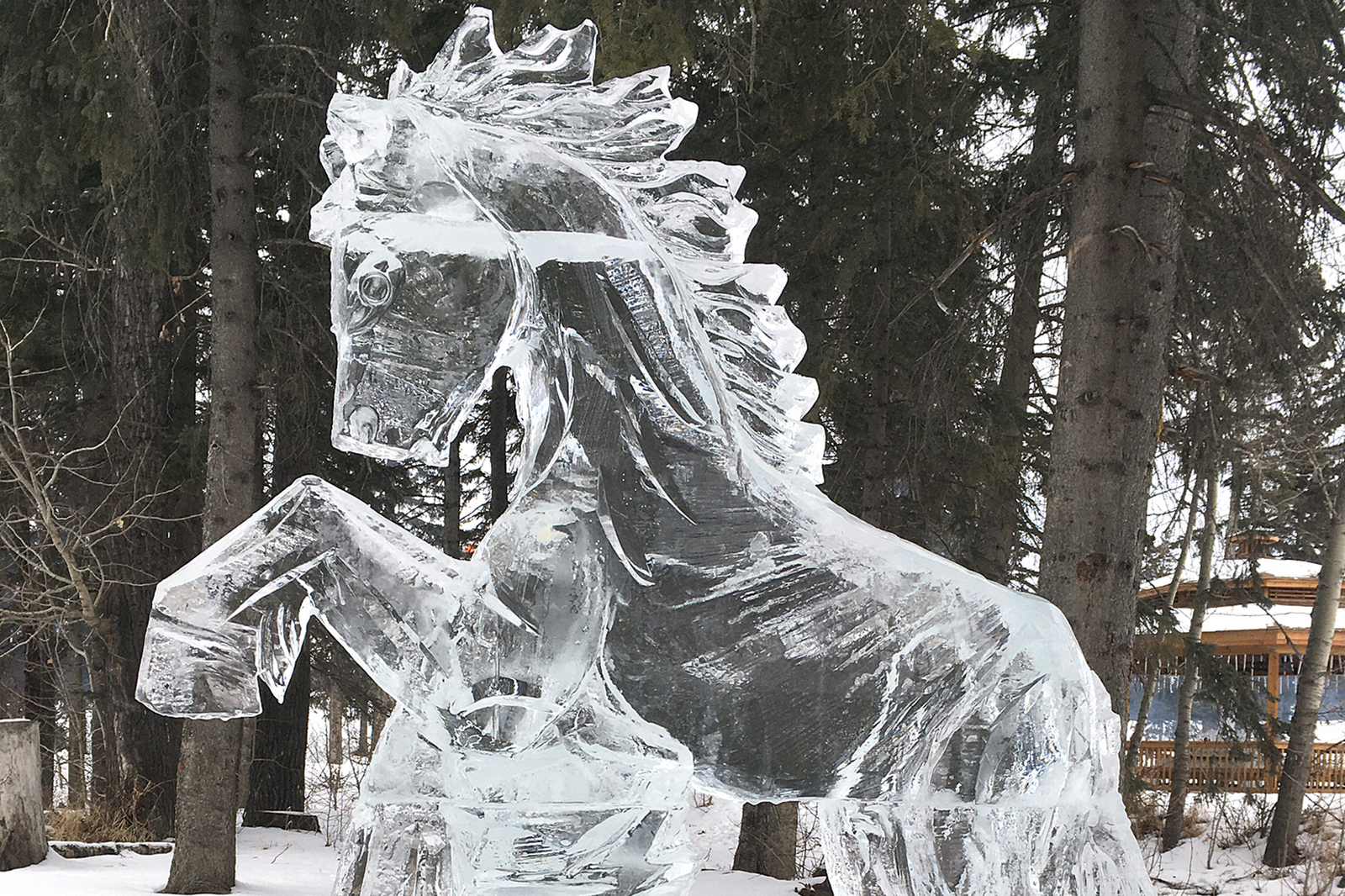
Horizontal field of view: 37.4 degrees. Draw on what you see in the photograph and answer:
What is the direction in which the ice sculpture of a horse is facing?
to the viewer's left

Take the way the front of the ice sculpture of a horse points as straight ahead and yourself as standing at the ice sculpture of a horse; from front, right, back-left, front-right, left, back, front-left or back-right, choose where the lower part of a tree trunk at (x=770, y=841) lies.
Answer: right

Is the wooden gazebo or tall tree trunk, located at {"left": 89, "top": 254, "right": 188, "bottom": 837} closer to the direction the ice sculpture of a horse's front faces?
the tall tree trunk

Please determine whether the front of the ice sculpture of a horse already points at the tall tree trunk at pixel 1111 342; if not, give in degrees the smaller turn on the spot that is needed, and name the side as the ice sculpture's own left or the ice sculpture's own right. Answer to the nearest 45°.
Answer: approximately 135° to the ice sculpture's own right

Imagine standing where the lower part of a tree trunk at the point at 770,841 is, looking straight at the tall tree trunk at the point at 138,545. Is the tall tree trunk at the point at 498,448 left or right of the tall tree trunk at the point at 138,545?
right

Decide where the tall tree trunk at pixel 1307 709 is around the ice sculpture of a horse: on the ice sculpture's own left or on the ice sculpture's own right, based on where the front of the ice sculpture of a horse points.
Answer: on the ice sculpture's own right

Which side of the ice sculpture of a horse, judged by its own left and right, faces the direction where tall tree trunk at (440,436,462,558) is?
right

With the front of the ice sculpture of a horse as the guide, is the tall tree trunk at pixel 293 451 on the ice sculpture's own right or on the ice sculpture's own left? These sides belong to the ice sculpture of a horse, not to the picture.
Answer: on the ice sculpture's own right

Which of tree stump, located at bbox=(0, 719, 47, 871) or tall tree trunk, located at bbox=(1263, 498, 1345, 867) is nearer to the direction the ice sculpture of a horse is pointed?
the tree stump

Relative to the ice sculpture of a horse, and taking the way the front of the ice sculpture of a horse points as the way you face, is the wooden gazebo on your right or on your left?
on your right
